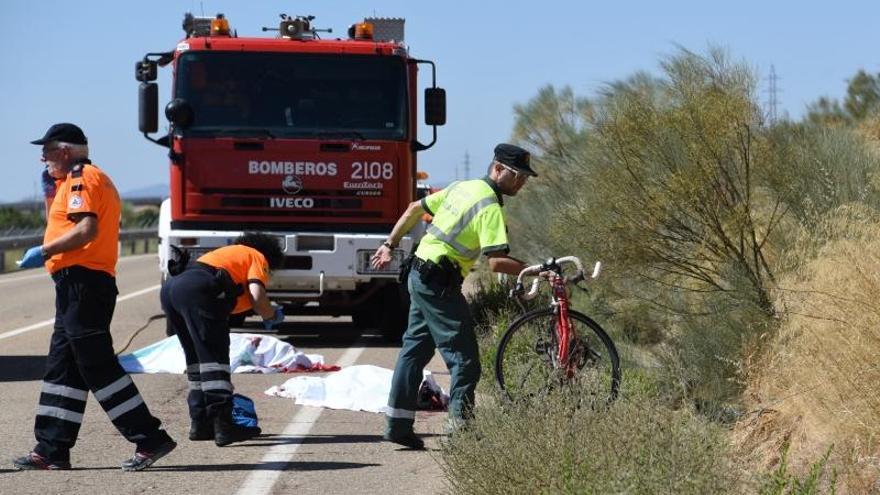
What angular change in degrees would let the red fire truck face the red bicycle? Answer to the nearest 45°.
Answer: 0° — it already faces it

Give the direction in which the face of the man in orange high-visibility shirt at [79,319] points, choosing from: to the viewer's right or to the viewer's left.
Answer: to the viewer's left

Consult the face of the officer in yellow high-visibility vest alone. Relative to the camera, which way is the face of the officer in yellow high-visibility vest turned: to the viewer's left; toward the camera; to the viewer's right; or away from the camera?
to the viewer's right

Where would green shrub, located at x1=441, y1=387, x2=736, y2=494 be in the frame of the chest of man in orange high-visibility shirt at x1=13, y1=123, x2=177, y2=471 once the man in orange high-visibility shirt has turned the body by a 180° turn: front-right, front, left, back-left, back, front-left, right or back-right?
front-right

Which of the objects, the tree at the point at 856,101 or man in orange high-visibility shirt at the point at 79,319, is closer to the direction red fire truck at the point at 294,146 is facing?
the man in orange high-visibility shirt

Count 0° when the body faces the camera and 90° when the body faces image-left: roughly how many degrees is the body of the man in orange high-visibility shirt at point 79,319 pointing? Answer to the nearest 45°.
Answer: approximately 90°

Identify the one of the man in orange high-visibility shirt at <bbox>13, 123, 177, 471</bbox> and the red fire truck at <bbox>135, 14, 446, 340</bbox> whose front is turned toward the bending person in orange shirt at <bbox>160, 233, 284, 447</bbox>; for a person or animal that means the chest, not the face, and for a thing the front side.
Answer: the red fire truck

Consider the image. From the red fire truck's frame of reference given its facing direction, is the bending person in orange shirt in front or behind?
in front
